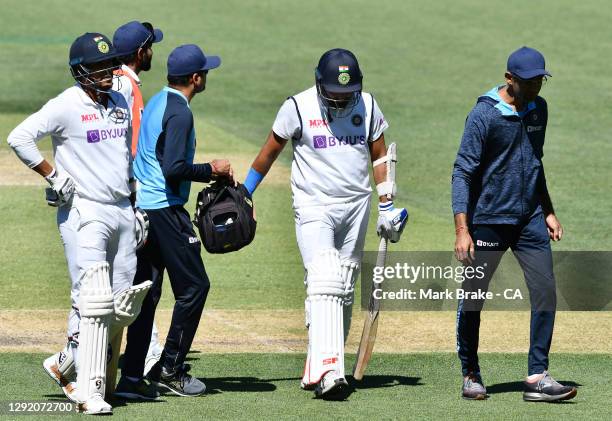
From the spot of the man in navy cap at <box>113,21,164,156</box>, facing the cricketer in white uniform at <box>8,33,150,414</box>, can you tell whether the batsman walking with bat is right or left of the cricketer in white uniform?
left

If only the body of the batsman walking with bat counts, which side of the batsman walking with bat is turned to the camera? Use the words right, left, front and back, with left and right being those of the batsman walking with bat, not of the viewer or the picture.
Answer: front

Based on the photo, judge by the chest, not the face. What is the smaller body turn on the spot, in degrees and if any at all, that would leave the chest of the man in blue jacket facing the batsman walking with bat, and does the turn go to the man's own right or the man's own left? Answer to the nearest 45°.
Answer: approximately 135° to the man's own right

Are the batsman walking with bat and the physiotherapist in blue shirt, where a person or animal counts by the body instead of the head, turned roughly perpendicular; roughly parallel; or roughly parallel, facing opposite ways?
roughly perpendicular

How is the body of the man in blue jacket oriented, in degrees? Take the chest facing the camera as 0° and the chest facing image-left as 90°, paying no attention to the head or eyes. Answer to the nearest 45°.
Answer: approximately 315°

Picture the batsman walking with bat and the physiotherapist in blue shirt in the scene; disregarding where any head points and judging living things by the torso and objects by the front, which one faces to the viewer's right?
the physiotherapist in blue shirt

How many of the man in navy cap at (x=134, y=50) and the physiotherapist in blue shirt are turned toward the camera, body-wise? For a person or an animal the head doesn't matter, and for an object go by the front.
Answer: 0

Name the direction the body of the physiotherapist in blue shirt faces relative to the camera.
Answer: to the viewer's right

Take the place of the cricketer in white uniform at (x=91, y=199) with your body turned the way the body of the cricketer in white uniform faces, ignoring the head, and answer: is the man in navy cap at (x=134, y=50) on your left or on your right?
on your left

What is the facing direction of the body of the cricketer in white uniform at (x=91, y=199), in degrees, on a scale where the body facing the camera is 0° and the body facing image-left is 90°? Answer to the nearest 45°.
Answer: approximately 315°

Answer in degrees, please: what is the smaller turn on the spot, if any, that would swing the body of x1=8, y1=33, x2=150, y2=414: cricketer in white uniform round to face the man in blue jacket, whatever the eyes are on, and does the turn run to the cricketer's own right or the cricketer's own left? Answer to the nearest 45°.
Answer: approximately 45° to the cricketer's own left

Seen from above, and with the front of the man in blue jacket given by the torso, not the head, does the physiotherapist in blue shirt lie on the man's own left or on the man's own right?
on the man's own right

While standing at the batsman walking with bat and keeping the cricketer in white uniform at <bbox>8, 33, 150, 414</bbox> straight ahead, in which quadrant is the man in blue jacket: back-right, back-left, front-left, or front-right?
back-left
